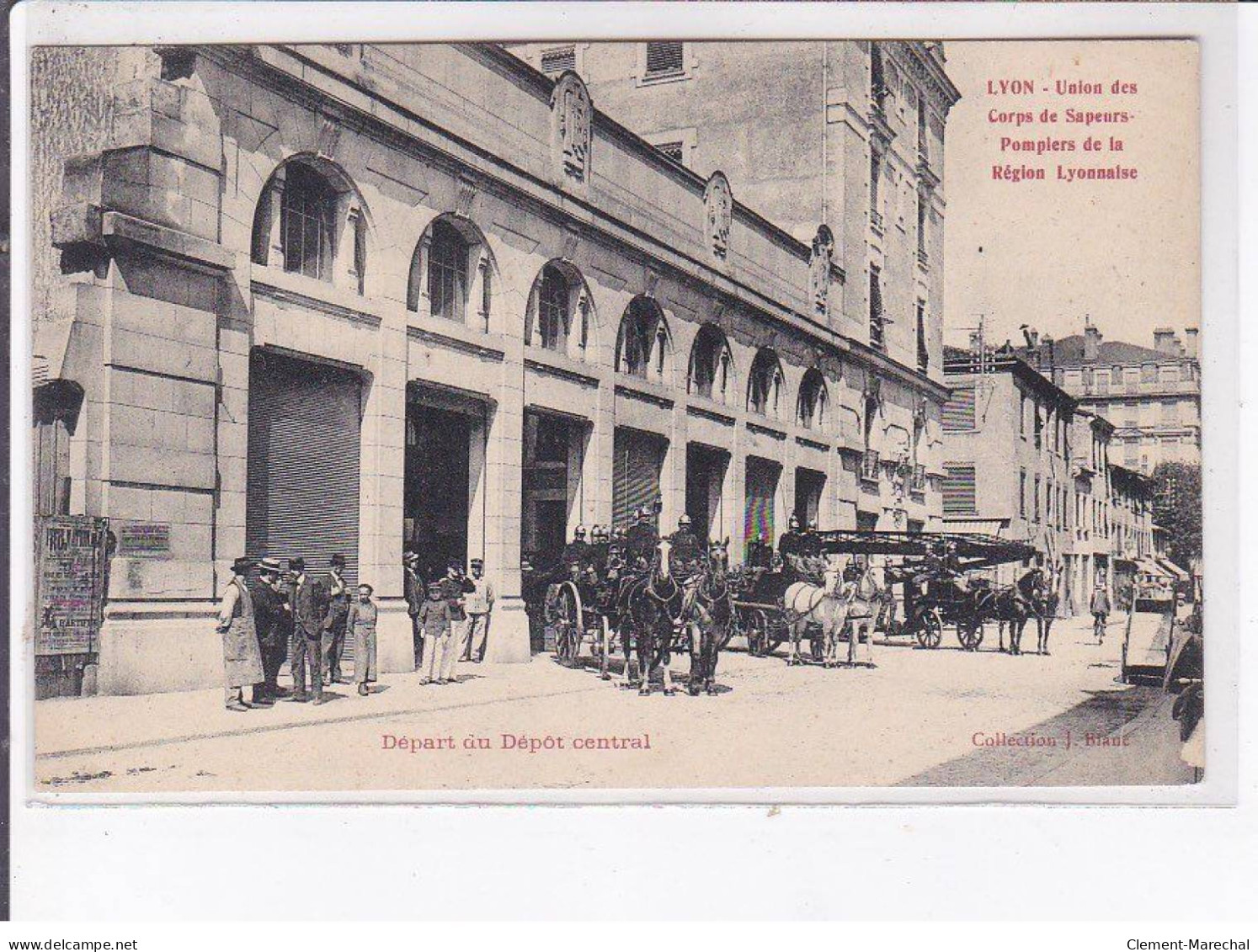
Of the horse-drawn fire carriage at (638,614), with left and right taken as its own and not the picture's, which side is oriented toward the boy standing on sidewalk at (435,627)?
right

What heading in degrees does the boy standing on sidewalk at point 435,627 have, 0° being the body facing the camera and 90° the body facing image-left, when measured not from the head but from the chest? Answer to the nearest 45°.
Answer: approximately 0°

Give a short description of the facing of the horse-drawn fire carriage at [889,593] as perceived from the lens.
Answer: facing to the right of the viewer

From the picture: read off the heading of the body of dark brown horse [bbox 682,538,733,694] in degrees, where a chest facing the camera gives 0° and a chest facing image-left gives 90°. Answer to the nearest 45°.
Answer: approximately 0°

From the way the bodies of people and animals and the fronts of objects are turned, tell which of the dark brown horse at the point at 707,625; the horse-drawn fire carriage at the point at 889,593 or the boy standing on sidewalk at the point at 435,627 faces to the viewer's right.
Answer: the horse-drawn fire carriage
